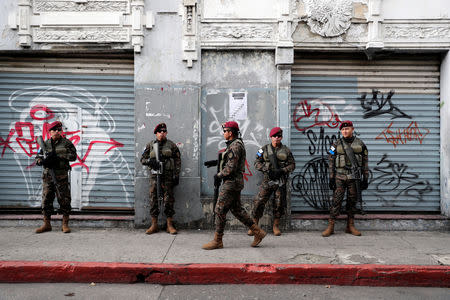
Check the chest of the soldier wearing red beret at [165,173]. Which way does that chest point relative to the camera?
toward the camera

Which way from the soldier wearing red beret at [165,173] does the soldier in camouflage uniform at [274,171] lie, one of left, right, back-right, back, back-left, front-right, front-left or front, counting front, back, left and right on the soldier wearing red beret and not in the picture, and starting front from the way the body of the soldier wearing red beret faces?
left

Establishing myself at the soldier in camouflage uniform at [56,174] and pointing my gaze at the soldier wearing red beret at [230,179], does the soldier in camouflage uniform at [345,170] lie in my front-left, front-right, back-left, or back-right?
front-left

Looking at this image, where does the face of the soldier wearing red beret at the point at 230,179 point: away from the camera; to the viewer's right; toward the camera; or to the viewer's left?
to the viewer's left

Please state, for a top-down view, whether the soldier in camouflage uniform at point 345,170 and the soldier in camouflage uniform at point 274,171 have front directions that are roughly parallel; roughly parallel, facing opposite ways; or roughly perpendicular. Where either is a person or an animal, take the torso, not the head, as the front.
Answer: roughly parallel

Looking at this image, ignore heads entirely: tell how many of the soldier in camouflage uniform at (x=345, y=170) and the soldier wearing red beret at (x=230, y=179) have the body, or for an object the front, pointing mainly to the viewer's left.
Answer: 1

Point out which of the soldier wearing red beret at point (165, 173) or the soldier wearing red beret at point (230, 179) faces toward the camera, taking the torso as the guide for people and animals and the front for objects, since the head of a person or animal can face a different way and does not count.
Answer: the soldier wearing red beret at point (165, 173)

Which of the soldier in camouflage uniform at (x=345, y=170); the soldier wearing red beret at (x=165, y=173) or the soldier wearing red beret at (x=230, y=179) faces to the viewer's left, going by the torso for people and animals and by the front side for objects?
the soldier wearing red beret at (x=230, y=179)

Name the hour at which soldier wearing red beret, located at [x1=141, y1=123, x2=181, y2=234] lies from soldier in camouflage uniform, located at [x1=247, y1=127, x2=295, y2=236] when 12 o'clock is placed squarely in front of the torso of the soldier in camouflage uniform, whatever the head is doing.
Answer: The soldier wearing red beret is roughly at 3 o'clock from the soldier in camouflage uniform.

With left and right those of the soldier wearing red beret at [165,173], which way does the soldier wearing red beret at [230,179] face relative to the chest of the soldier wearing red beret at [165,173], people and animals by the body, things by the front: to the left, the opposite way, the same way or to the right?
to the right

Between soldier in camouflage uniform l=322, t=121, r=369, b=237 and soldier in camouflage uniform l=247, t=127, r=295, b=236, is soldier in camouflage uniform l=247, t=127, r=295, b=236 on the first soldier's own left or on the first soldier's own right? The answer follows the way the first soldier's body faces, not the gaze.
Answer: on the first soldier's own right

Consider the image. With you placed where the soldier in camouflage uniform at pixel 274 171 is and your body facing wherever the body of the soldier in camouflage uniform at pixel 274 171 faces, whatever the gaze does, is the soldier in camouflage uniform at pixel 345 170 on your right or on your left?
on your left

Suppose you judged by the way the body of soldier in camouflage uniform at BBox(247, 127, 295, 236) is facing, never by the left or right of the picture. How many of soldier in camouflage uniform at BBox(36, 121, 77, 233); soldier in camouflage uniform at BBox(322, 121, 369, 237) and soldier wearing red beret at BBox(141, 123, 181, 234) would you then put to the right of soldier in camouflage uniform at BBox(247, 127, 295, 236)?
2

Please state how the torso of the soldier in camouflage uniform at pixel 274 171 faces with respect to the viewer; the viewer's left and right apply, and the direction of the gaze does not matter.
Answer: facing the viewer

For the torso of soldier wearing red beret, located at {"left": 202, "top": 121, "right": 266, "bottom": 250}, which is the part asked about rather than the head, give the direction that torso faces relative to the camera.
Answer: to the viewer's left

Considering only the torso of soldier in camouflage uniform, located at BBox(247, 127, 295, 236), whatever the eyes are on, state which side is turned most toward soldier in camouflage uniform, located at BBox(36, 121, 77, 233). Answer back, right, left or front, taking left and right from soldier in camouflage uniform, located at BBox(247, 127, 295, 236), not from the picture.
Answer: right
